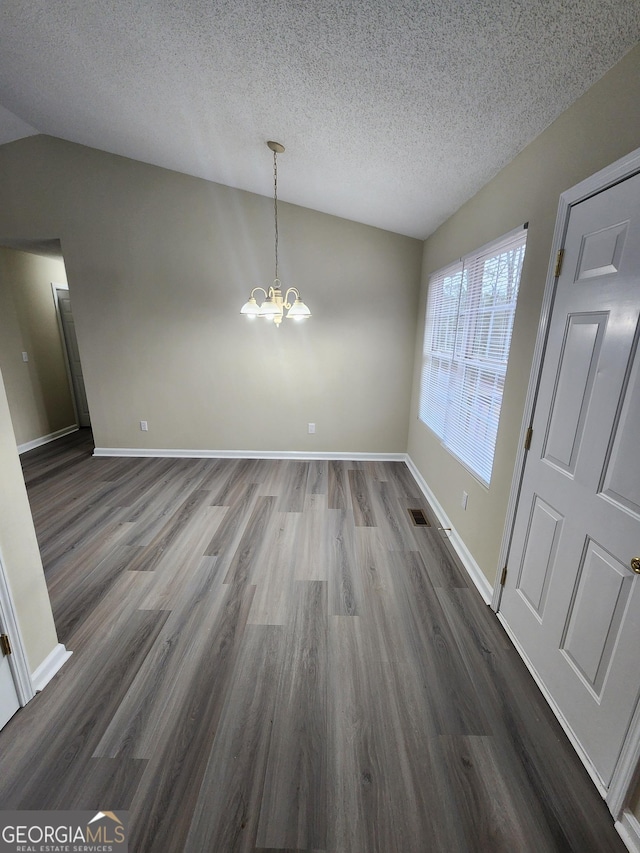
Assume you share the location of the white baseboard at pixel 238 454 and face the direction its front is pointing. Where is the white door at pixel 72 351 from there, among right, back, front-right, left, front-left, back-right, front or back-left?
back-right

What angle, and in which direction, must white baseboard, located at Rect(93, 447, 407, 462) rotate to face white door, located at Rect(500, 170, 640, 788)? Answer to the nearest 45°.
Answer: approximately 45° to its left

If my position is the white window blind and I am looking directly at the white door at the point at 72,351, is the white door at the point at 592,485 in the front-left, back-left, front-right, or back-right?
back-left

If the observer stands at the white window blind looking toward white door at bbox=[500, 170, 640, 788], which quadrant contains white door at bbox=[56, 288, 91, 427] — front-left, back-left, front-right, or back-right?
back-right

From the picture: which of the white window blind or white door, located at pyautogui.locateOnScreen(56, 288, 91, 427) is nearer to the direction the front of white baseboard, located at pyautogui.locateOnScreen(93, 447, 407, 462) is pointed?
the white window blind

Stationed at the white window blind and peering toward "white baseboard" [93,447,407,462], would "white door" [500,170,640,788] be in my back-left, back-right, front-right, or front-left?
back-left

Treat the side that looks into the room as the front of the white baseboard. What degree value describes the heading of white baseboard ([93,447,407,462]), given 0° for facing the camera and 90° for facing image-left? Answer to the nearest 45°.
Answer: approximately 0°
